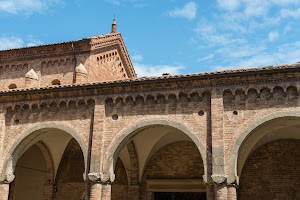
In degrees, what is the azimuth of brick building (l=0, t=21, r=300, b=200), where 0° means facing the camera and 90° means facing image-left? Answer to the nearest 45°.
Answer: approximately 0°
